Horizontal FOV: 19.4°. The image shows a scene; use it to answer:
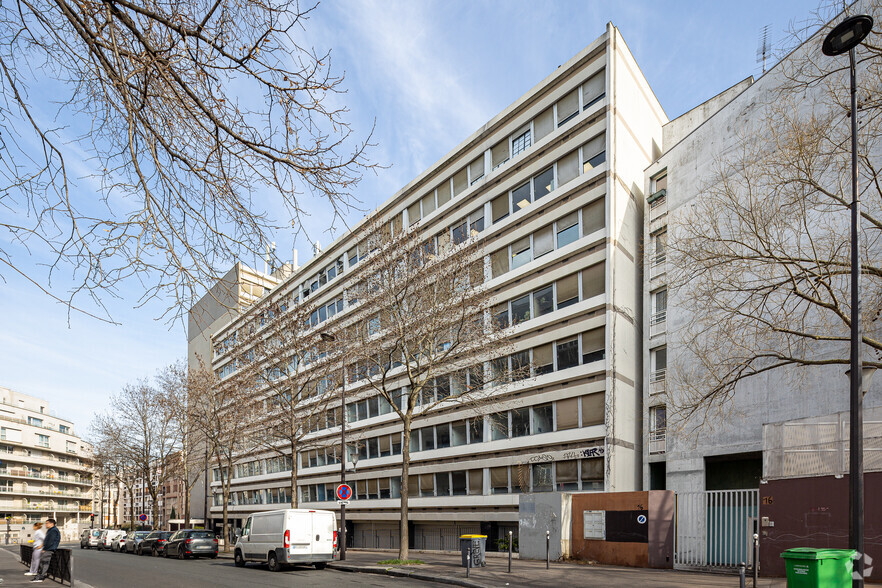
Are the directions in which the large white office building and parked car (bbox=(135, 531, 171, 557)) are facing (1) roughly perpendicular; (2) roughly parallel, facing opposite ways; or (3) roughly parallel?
roughly perpendicular

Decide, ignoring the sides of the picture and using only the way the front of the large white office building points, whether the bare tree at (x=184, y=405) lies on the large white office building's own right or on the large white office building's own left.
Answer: on the large white office building's own right

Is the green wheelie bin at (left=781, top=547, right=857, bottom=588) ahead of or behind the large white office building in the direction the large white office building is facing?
ahead
